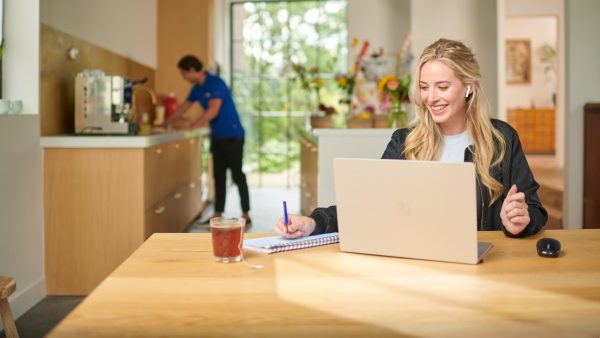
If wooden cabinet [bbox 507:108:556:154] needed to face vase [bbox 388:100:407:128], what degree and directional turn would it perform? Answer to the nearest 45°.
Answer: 0° — it already faces it

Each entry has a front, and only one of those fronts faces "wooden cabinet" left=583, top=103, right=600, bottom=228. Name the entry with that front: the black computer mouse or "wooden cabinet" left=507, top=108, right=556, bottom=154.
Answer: "wooden cabinet" left=507, top=108, right=556, bottom=154

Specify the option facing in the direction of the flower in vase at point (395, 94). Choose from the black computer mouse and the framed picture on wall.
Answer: the framed picture on wall

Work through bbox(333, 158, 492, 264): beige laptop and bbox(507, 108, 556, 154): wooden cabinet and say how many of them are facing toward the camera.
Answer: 1

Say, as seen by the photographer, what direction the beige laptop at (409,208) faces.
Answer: facing away from the viewer and to the right of the viewer

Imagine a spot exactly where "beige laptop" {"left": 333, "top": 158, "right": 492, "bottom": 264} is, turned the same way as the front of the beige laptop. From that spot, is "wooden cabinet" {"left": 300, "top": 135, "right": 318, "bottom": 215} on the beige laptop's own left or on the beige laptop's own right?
on the beige laptop's own left

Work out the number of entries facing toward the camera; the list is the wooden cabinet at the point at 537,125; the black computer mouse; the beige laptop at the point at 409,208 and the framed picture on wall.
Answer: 3

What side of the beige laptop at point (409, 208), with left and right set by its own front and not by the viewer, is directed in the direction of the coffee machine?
left

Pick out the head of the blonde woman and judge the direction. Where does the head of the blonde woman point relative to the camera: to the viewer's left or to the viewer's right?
to the viewer's left

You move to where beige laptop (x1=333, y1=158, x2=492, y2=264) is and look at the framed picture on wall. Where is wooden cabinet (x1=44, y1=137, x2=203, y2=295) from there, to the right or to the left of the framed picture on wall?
left
